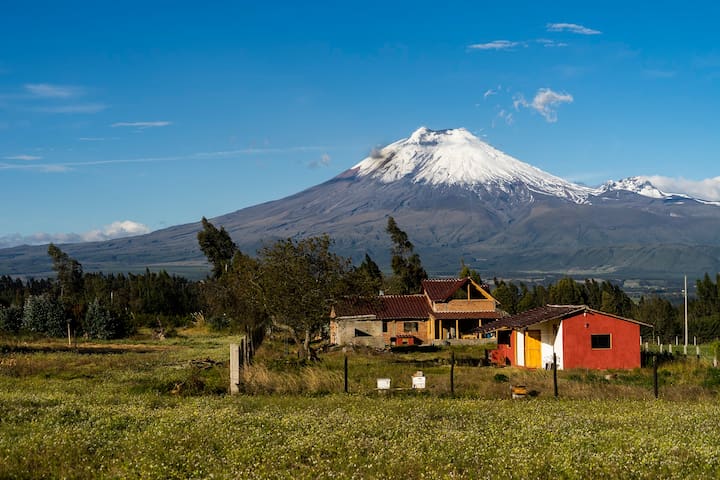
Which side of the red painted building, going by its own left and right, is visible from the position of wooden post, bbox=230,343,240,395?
front

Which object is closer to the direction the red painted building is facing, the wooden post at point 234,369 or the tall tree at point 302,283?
the wooden post

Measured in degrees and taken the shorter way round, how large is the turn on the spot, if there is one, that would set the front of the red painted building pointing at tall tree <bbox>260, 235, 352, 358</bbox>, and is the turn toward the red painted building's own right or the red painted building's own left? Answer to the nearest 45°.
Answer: approximately 45° to the red painted building's own right
